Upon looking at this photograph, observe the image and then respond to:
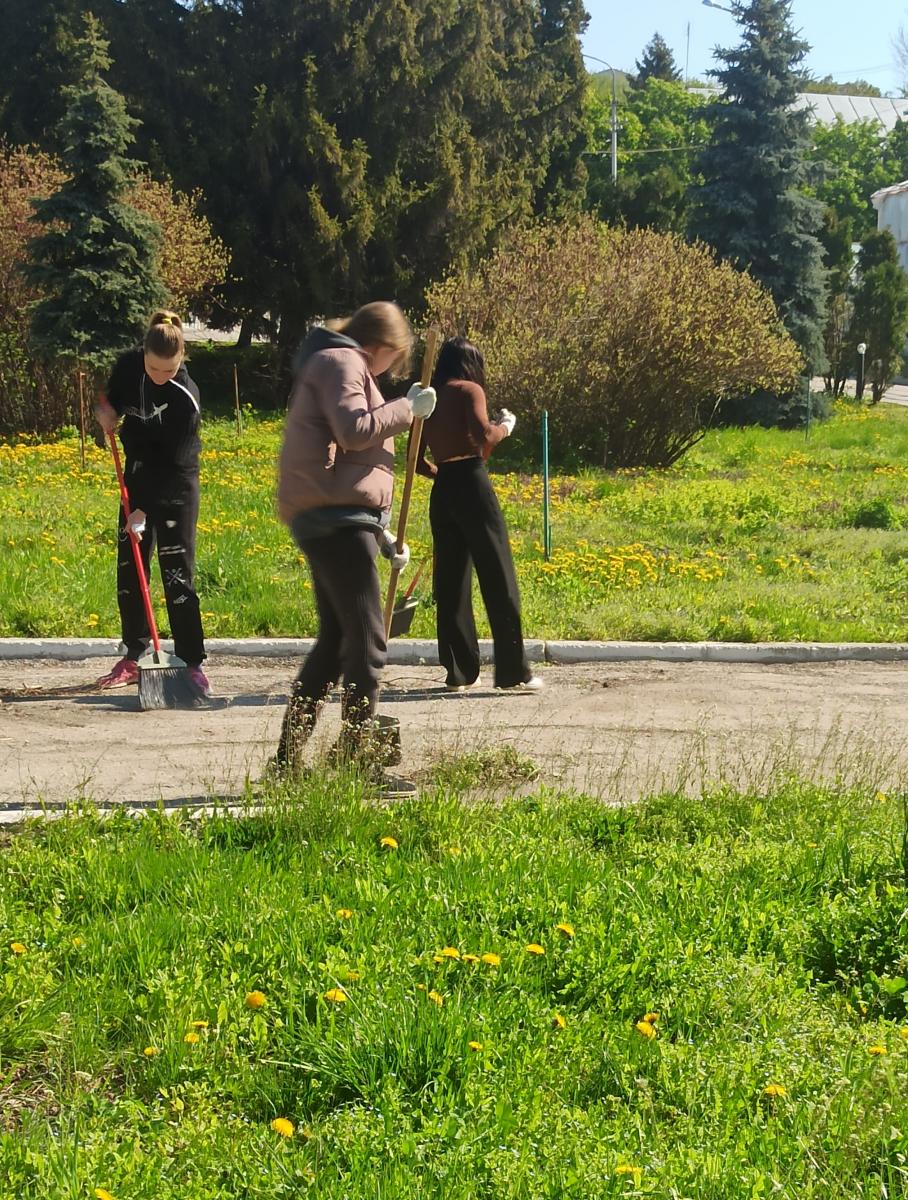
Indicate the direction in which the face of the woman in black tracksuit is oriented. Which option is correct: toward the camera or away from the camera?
toward the camera

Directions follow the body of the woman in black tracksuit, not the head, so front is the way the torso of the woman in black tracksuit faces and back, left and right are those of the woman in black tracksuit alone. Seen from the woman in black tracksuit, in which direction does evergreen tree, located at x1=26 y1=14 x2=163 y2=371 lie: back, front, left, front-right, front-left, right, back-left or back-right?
back

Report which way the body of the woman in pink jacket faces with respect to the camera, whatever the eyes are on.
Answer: to the viewer's right

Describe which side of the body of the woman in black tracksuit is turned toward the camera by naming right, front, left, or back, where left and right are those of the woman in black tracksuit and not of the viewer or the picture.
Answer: front

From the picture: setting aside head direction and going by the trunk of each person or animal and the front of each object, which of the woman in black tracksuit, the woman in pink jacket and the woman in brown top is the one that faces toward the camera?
the woman in black tracksuit

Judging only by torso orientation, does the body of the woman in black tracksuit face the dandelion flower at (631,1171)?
yes

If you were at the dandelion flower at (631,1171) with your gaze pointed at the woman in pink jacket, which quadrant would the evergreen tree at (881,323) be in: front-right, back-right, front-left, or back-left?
front-right

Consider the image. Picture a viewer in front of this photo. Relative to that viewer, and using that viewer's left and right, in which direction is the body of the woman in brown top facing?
facing away from the viewer and to the right of the viewer

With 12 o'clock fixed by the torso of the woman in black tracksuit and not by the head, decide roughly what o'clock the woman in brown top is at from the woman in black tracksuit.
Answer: The woman in brown top is roughly at 9 o'clock from the woman in black tracksuit.

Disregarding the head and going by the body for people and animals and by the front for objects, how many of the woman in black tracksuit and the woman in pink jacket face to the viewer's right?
1

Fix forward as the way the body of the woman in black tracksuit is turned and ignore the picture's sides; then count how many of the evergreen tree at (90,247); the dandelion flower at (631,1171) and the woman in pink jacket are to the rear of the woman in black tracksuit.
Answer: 1

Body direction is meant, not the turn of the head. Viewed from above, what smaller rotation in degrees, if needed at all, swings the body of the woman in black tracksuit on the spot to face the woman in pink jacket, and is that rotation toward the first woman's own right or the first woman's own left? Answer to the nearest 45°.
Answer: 0° — they already face them
